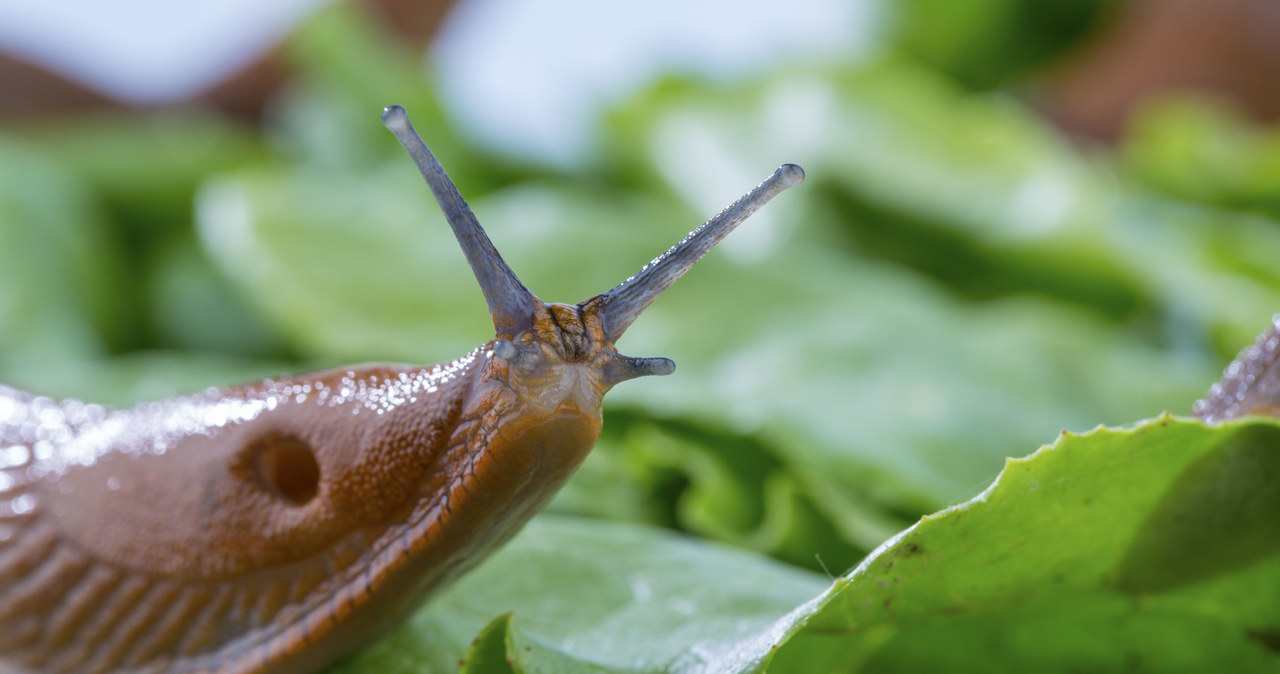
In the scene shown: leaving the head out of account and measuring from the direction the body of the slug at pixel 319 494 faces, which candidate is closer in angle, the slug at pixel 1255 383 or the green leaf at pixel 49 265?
the slug

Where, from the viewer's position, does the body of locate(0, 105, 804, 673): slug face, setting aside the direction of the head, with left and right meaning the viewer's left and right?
facing the viewer and to the right of the viewer

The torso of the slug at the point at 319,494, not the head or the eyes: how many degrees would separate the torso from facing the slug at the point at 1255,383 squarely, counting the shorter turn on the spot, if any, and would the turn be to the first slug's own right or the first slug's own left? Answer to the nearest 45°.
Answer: approximately 45° to the first slug's own left

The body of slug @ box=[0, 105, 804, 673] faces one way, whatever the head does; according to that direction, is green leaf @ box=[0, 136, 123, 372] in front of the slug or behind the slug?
behind
